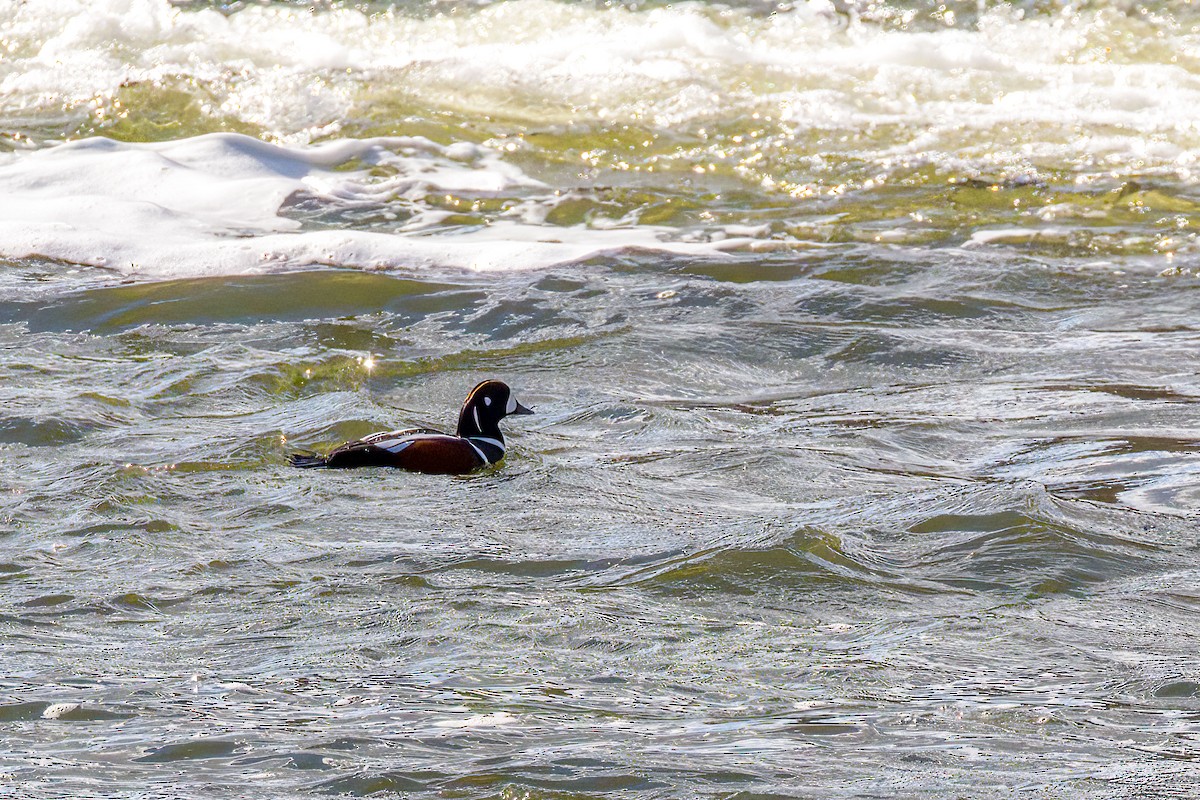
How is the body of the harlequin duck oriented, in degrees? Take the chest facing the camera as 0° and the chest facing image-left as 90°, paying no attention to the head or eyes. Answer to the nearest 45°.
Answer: approximately 270°
